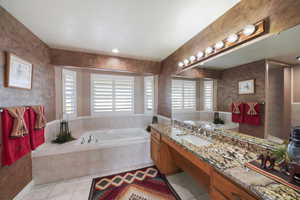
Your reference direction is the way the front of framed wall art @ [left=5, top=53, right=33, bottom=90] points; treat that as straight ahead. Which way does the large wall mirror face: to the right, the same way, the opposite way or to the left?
the opposite way

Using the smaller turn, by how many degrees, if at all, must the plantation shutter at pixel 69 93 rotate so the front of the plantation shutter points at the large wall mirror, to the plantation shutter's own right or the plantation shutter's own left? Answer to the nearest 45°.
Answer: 0° — it already faces it

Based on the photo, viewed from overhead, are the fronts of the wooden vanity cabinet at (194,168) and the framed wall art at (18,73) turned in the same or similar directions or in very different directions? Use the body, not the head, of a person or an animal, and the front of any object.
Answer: very different directions

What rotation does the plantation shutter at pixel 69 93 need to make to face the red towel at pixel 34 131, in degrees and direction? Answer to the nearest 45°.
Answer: approximately 45° to its right

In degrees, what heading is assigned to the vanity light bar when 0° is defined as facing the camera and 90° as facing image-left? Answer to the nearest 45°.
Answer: approximately 45°

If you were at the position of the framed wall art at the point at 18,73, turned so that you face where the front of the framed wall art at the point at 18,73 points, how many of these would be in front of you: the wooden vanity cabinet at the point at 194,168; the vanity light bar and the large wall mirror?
3

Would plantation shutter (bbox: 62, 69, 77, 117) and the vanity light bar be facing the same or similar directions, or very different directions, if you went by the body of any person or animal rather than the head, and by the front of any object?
very different directions

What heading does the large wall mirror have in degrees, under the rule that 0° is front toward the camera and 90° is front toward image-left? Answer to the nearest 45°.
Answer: approximately 45°

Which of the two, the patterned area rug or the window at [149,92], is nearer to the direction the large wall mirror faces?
the patterned area rug

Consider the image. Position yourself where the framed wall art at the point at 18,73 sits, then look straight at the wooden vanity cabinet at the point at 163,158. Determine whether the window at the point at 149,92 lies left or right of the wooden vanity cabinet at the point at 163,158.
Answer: left

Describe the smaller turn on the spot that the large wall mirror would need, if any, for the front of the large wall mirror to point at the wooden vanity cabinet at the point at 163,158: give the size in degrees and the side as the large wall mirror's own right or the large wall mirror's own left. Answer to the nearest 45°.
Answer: approximately 45° to the large wall mirror's own right

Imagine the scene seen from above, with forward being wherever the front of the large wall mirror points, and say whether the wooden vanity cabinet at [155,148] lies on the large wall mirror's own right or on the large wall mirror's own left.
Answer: on the large wall mirror's own right
